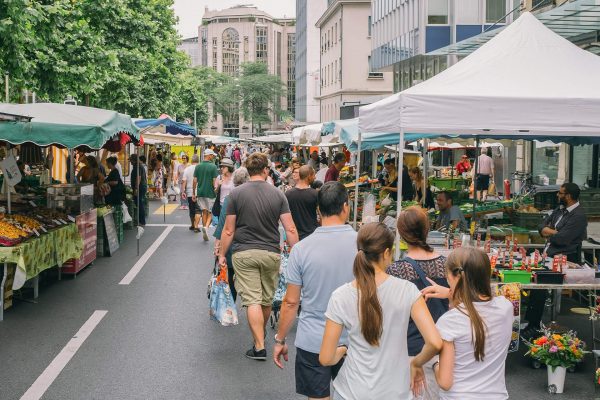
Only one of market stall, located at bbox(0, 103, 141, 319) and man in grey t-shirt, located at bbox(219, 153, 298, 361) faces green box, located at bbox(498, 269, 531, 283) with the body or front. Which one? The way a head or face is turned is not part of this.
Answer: the market stall

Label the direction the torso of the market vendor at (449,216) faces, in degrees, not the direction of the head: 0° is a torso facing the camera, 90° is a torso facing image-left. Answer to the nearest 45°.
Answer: approximately 45°

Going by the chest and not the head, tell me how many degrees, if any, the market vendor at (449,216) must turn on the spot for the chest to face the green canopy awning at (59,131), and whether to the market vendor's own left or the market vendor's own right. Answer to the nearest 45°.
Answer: approximately 45° to the market vendor's own right

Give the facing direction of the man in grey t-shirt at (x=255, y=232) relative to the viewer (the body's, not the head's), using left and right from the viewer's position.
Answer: facing away from the viewer

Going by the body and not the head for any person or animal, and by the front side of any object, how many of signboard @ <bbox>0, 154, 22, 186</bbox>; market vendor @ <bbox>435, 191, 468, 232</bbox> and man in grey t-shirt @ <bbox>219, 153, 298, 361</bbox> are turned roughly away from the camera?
1

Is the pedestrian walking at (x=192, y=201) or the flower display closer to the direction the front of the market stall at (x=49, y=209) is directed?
the flower display

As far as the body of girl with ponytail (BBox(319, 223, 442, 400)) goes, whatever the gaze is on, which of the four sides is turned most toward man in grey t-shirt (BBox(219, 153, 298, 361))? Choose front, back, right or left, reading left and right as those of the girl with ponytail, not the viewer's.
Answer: front

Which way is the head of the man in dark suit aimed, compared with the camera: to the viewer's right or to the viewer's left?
to the viewer's left

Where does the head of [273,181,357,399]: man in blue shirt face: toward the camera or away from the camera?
away from the camera

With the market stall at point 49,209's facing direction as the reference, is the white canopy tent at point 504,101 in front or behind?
in front

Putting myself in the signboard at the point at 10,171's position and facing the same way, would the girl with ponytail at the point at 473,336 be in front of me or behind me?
in front

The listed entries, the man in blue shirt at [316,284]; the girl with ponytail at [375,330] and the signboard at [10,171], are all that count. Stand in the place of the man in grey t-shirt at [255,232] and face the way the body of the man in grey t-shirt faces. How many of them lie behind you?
2

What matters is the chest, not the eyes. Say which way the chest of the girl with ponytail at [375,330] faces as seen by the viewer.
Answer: away from the camera

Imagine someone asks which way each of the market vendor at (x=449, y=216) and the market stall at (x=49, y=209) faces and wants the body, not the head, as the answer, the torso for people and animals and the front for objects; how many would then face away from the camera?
0
